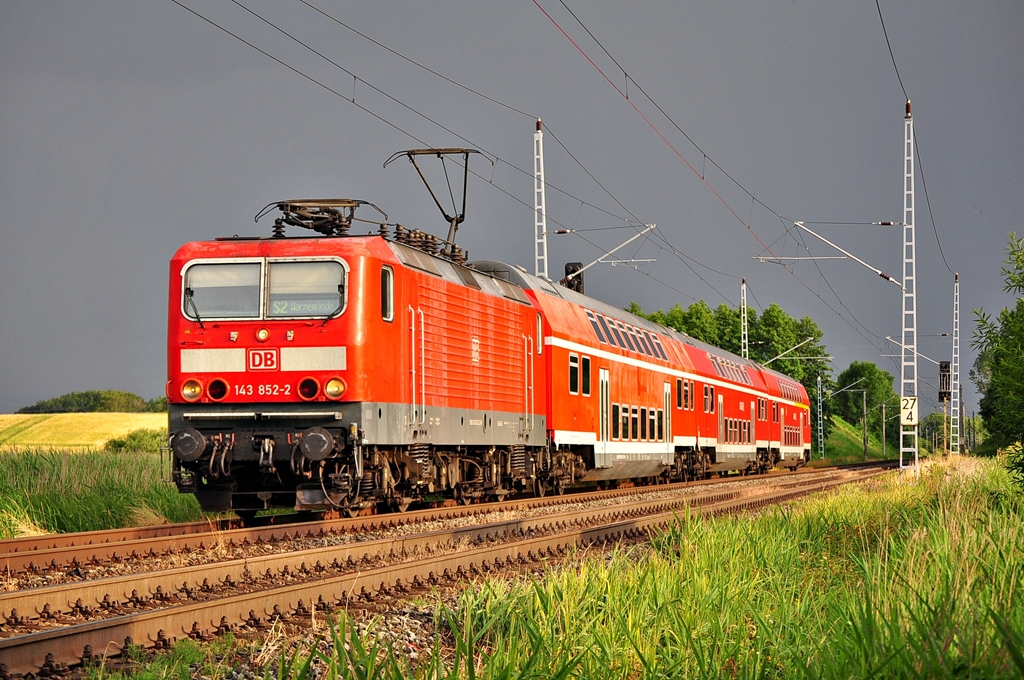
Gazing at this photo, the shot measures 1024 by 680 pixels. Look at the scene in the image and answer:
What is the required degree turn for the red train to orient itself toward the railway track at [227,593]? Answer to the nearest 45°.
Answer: approximately 45° to its left

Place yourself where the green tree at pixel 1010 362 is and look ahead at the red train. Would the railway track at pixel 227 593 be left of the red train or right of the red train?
left

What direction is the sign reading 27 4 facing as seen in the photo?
toward the camera

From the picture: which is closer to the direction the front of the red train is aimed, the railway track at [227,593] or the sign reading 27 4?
the railway track

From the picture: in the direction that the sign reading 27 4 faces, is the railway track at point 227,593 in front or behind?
in front

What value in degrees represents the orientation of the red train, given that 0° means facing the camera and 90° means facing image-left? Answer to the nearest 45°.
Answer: approximately 45°

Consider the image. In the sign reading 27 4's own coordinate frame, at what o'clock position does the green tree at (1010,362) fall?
The green tree is roughly at 12 o'clock from the sign reading 27 4.

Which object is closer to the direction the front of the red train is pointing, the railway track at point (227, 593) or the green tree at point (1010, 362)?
the railway track

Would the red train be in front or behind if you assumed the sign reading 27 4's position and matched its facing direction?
in front

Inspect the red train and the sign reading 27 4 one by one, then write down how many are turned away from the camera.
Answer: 0

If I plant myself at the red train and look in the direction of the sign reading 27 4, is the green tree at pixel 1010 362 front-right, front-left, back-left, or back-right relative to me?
front-right
